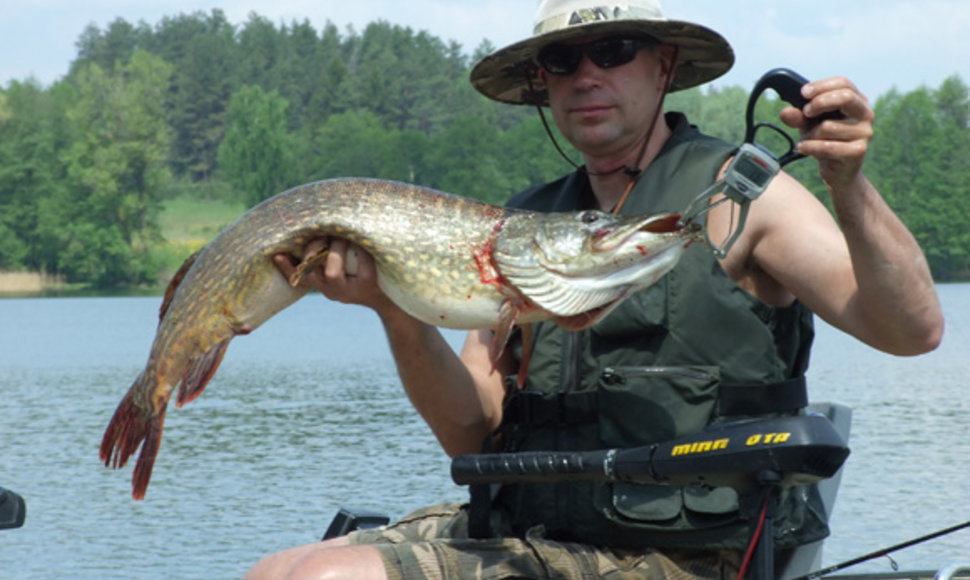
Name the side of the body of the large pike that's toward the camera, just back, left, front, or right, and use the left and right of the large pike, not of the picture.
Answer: right

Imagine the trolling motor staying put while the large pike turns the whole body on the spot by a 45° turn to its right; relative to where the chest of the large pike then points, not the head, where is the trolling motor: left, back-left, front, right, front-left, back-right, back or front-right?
front
